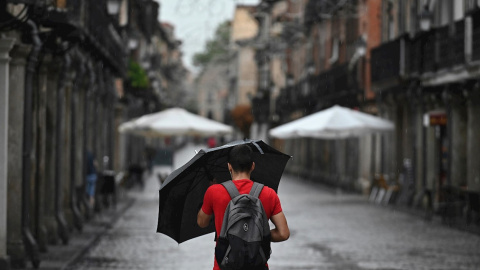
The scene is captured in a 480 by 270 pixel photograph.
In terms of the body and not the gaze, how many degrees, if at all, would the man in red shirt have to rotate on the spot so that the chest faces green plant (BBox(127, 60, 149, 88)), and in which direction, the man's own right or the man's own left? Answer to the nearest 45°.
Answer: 0° — they already face it

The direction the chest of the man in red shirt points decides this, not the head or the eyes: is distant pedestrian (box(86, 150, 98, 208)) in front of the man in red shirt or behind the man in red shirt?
in front

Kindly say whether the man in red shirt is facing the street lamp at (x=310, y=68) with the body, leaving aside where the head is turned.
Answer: yes

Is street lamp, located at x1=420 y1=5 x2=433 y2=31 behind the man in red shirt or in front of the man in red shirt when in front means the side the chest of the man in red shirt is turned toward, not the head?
in front

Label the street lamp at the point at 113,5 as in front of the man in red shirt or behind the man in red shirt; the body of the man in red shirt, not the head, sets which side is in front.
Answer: in front

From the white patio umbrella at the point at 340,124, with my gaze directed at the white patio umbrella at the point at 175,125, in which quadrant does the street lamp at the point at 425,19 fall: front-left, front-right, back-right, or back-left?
back-left

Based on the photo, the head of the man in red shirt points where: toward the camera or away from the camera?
away from the camera

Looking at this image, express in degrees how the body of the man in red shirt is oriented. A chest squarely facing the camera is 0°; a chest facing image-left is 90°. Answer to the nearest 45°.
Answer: approximately 180°

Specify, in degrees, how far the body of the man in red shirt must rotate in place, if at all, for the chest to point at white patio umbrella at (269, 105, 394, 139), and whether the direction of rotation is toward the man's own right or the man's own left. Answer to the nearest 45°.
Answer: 0° — they already face it
